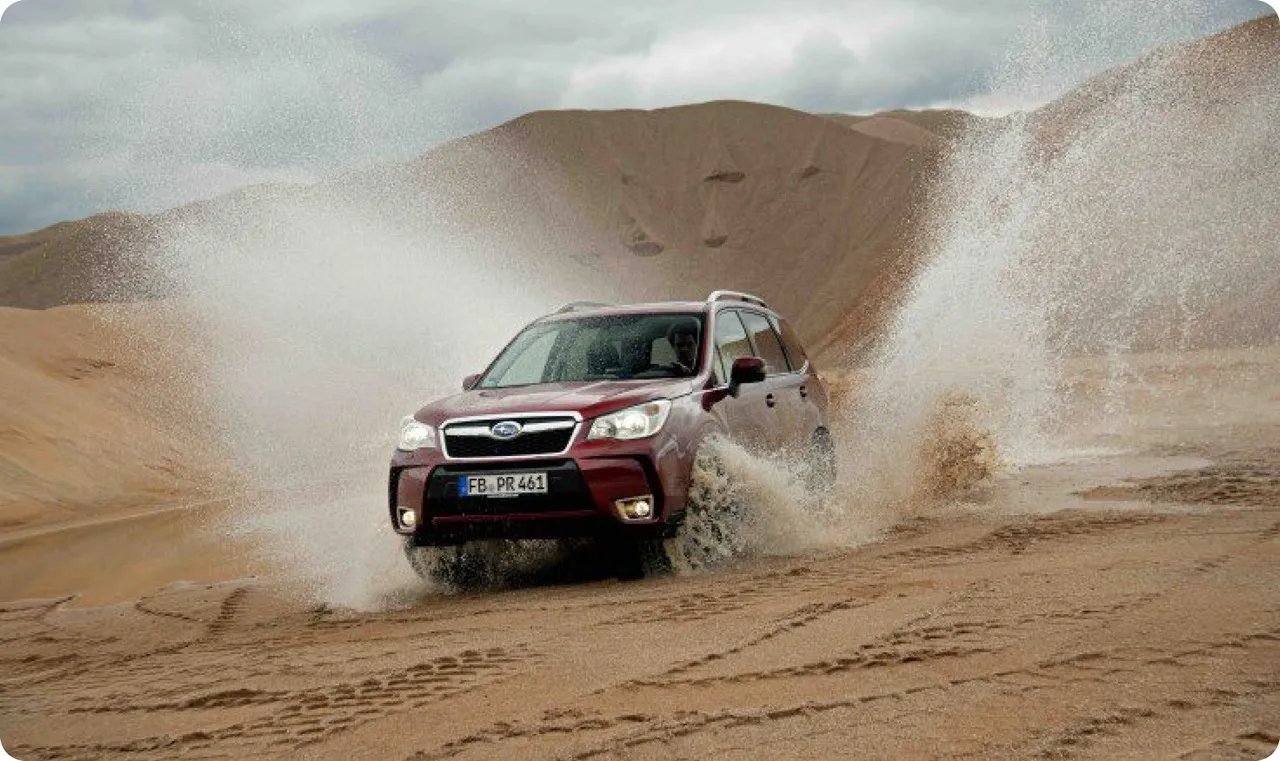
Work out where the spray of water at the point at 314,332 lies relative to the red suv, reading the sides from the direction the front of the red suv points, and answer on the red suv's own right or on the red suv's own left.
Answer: on the red suv's own right

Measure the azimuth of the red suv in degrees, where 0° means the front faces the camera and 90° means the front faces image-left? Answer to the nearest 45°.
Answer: approximately 45°

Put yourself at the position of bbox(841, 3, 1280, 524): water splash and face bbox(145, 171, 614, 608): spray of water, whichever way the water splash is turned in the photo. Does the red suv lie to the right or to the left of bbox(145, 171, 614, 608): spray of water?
left

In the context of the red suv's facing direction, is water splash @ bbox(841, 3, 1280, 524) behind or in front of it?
behind
